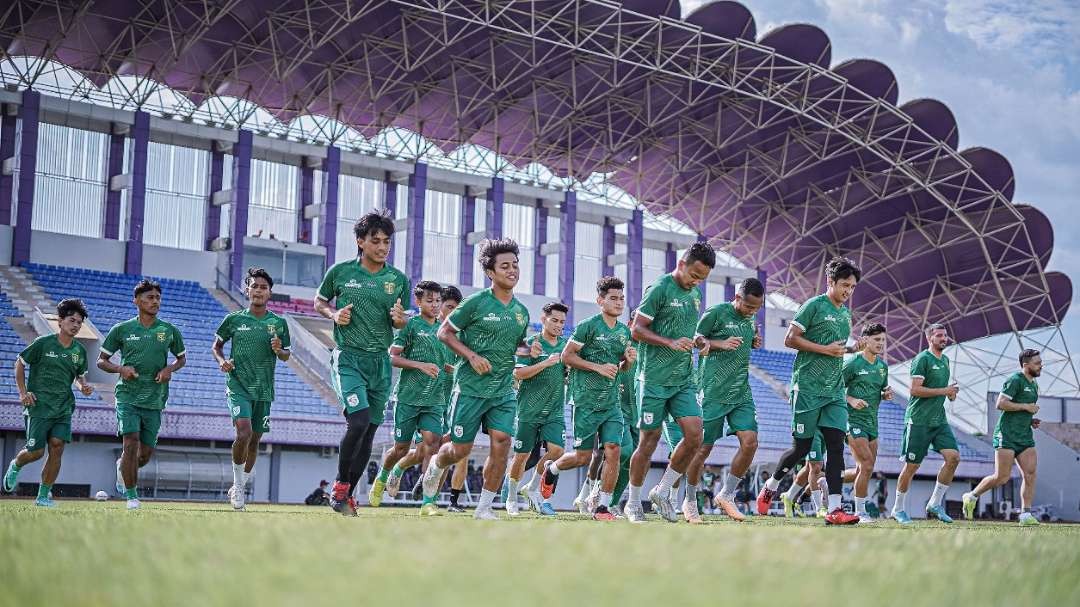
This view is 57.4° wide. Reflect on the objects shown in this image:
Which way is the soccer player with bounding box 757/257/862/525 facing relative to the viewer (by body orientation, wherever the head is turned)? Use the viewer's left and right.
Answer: facing the viewer and to the right of the viewer

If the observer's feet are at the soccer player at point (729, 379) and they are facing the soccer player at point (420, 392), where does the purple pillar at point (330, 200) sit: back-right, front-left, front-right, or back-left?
front-right

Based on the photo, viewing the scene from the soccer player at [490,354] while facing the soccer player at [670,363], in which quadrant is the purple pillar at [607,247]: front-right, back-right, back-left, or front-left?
front-left

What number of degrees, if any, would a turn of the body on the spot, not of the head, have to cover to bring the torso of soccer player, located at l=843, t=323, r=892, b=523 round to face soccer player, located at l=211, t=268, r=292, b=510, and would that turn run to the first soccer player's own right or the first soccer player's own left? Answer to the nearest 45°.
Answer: approximately 90° to the first soccer player's own right

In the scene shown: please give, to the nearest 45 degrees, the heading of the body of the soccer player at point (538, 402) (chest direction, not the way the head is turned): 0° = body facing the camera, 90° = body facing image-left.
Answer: approximately 315°

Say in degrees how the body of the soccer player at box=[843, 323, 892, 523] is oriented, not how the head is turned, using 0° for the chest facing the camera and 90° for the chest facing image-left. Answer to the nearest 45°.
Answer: approximately 315°

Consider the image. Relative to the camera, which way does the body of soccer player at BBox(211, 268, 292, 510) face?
toward the camera

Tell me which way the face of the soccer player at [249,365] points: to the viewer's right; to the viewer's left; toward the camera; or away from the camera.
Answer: toward the camera

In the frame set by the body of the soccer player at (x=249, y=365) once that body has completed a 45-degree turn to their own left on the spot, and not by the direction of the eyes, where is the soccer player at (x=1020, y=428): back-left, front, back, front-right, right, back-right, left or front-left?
front-left

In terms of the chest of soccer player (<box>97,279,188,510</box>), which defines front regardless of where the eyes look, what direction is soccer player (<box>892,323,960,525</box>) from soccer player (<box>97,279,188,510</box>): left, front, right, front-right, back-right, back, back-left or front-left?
left

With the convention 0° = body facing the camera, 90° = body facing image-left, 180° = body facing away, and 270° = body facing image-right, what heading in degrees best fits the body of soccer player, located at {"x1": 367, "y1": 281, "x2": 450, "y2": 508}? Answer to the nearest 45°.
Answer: approximately 315°

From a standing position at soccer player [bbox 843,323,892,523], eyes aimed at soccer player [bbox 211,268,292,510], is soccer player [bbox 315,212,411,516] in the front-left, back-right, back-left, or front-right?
front-left

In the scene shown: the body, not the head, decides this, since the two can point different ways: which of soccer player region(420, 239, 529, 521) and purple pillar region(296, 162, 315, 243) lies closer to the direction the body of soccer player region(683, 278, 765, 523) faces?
the soccer player

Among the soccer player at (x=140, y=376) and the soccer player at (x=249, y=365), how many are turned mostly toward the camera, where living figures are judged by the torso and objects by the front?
2

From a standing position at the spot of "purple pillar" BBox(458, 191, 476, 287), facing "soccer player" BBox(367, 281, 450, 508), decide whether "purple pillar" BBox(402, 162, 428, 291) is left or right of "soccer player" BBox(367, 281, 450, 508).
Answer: right

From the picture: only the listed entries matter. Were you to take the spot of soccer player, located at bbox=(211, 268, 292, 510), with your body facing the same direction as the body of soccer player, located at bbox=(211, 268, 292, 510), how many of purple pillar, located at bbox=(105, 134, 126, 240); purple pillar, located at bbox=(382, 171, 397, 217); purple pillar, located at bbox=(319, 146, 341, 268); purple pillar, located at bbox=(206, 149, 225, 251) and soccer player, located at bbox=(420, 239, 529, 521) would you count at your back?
4

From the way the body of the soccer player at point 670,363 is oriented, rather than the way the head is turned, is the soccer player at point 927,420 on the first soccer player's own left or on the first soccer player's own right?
on the first soccer player's own left

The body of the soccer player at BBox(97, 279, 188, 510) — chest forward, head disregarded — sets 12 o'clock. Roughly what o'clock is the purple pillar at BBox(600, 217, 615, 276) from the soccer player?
The purple pillar is roughly at 7 o'clock from the soccer player.
